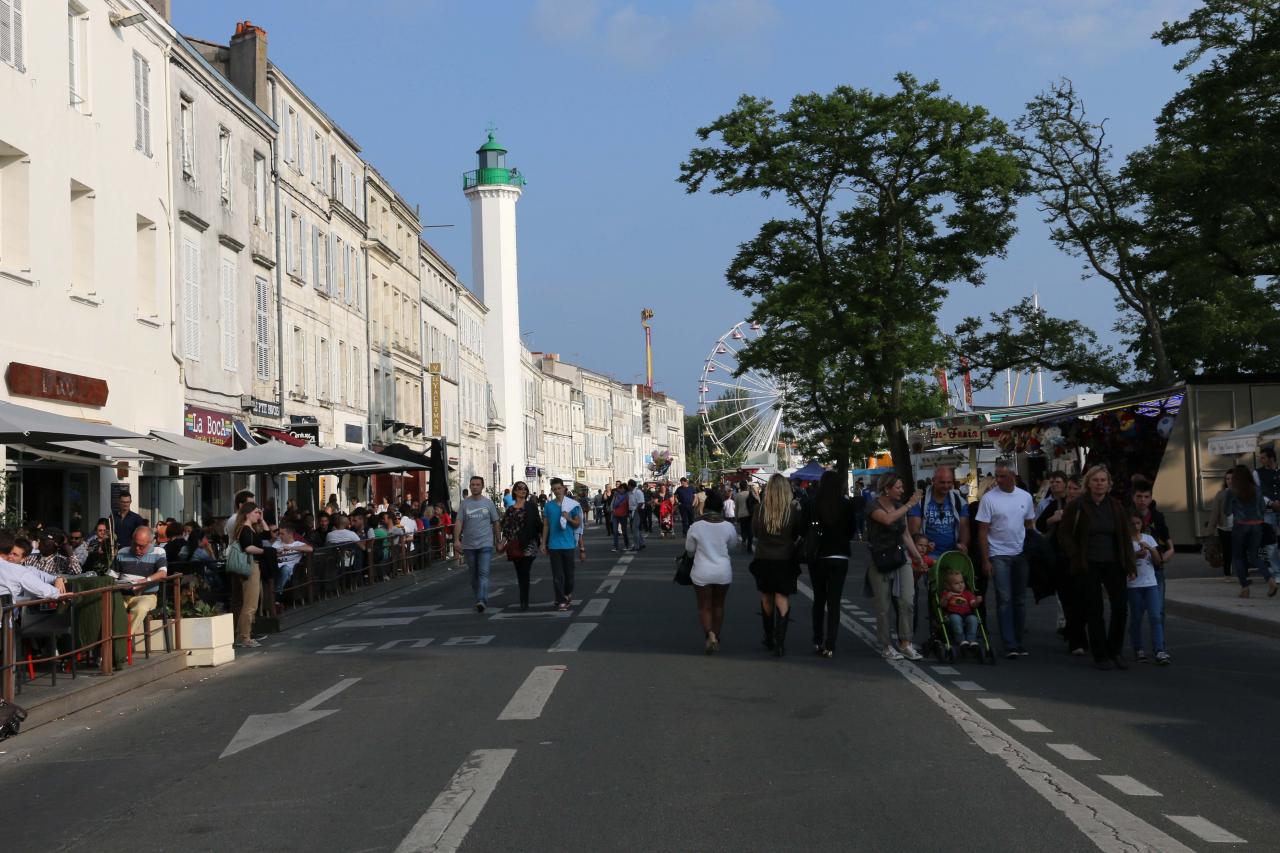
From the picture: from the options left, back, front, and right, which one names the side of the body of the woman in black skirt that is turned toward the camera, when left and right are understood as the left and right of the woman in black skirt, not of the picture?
back

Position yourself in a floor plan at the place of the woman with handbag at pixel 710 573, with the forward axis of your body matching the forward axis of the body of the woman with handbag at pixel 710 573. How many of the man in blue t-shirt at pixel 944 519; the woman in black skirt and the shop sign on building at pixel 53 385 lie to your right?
2

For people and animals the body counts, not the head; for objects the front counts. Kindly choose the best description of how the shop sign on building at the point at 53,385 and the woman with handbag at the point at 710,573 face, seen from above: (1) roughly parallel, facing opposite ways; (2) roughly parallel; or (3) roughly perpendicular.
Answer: roughly perpendicular

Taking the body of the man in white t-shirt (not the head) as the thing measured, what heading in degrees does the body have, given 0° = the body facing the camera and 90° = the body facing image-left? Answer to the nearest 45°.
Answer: approximately 0°

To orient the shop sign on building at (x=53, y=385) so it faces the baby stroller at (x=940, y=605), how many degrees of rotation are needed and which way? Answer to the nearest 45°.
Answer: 0° — it already faces it

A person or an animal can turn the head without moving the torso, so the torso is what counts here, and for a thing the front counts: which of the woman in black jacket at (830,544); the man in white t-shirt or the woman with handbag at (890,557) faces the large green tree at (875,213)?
the woman in black jacket

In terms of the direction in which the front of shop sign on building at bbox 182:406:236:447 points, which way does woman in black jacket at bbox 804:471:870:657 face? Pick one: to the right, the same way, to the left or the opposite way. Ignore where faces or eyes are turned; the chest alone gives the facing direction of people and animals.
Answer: to the left

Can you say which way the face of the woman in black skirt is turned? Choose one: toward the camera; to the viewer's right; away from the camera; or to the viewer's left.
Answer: away from the camera

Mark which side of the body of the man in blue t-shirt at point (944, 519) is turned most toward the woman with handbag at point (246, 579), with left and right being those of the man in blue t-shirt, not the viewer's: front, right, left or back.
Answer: right

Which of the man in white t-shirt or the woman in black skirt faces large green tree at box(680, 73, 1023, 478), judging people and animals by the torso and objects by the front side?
the woman in black skirt

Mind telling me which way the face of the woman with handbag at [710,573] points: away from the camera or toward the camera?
away from the camera

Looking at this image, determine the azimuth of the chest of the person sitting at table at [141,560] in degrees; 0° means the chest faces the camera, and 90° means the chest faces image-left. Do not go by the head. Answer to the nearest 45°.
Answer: approximately 0°

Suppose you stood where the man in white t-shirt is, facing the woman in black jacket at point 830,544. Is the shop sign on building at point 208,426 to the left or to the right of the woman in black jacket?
right

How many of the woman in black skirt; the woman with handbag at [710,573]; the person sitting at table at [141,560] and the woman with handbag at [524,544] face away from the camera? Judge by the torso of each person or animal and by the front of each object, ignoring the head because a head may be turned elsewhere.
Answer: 2

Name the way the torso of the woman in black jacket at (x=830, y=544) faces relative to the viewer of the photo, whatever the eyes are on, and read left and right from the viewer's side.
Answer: facing away from the viewer
